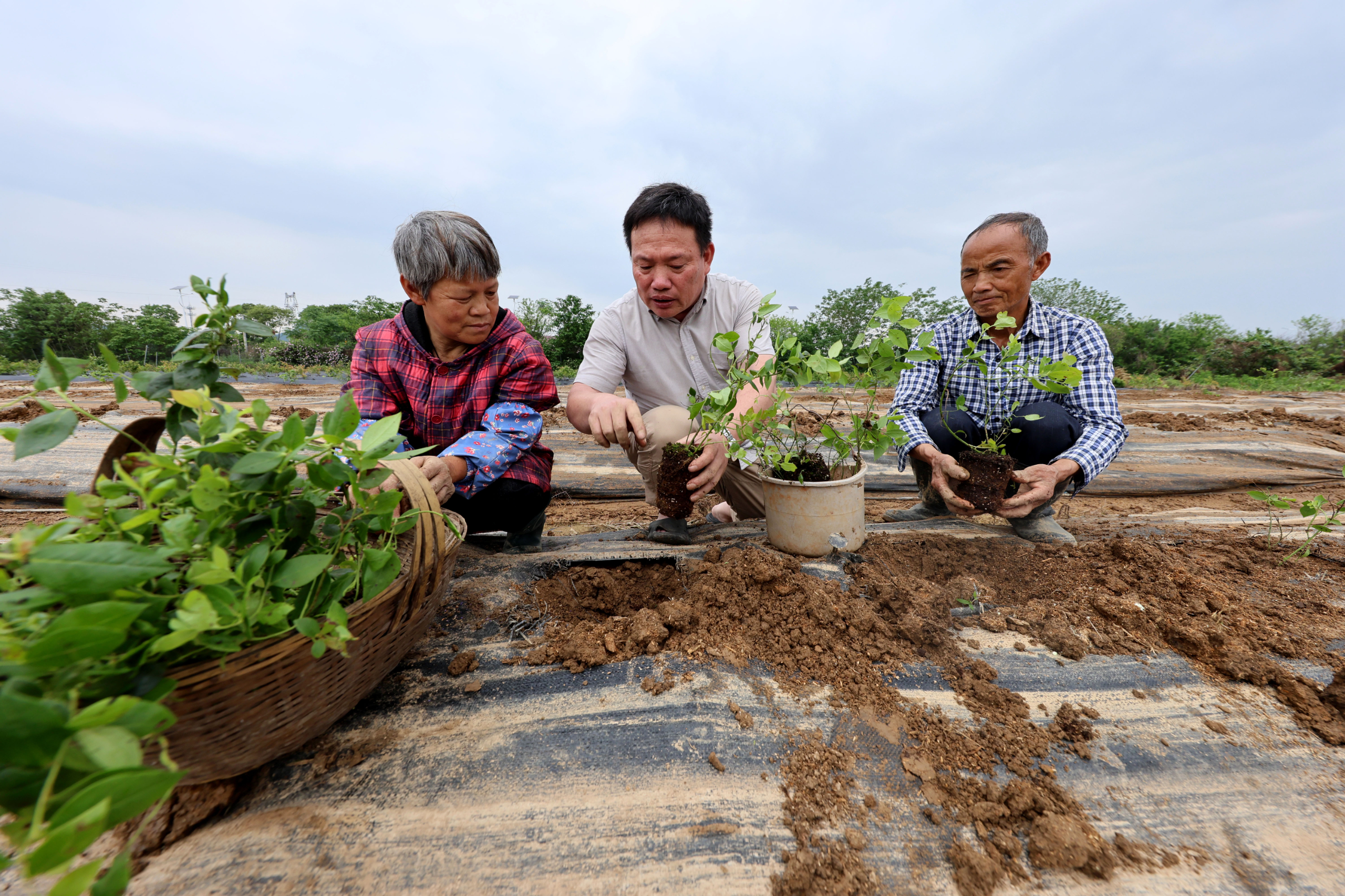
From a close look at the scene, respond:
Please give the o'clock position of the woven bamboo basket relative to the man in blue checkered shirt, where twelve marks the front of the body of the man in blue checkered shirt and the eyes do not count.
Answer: The woven bamboo basket is roughly at 1 o'clock from the man in blue checkered shirt.

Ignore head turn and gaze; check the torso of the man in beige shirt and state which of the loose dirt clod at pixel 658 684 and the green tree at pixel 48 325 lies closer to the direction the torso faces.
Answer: the loose dirt clod

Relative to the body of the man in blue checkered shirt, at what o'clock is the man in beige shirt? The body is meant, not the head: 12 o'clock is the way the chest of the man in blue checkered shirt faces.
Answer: The man in beige shirt is roughly at 2 o'clock from the man in blue checkered shirt.

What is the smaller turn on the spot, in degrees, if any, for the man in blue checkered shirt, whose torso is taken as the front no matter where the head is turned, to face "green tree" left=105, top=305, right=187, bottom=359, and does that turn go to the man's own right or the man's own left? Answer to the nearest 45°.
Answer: approximately 90° to the man's own right

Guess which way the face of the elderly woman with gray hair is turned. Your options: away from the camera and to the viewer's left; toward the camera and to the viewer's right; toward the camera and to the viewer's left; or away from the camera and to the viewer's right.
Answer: toward the camera and to the viewer's right

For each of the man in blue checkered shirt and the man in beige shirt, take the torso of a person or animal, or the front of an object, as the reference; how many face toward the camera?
2

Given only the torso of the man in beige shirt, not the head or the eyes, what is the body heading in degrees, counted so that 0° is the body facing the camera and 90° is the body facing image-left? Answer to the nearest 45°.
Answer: approximately 0°

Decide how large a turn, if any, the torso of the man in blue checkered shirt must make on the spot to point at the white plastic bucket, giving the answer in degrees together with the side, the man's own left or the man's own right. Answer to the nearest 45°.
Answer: approximately 45° to the man's own right

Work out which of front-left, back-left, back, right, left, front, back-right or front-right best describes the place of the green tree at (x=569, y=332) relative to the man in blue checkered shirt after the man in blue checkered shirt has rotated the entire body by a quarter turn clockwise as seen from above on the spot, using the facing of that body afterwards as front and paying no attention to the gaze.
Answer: front-right

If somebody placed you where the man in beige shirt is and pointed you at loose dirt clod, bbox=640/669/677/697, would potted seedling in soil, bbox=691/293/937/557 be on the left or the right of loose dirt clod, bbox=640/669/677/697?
left

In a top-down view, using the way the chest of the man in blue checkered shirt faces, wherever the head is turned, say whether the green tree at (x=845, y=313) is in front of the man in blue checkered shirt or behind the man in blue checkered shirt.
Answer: behind

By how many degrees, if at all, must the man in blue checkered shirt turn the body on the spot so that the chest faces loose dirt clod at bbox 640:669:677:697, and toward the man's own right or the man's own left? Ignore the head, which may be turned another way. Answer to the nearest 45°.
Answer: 0° — they already face it

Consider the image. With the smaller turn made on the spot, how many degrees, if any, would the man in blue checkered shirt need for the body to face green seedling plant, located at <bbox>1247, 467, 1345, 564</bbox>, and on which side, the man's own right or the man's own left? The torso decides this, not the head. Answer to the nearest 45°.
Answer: approximately 90° to the man's own left

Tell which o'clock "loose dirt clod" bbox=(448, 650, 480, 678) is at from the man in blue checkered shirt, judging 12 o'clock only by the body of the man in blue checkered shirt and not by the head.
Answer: The loose dirt clod is roughly at 1 o'clock from the man in blue checkered shirt.
